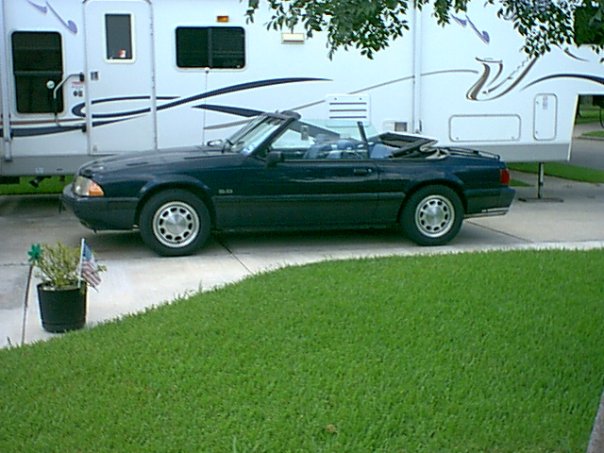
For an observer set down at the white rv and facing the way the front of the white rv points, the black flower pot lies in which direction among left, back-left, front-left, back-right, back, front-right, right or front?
right

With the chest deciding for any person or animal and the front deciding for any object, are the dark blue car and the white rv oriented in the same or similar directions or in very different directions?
very different directions

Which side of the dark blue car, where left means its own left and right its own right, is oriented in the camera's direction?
left

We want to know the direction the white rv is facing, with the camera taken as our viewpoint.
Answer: facing to the right of the viewer

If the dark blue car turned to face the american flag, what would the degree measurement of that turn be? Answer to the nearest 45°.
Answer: approximately 45° to its left

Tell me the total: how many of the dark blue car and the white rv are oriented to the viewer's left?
1

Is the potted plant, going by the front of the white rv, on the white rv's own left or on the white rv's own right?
on the white rv's own right

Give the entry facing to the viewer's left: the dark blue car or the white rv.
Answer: the dark blue car

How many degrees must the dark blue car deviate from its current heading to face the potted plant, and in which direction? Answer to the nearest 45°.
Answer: approximately 45° to its left
